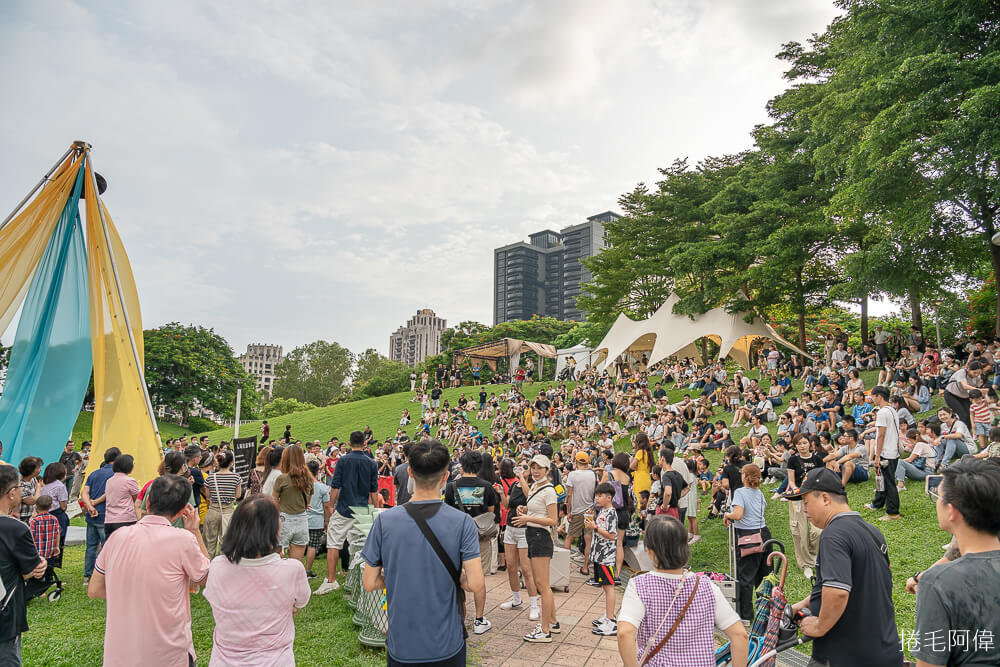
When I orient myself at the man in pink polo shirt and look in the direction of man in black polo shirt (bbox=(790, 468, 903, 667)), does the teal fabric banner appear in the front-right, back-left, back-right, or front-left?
back-left

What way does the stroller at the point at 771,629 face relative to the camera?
to the viewer's left

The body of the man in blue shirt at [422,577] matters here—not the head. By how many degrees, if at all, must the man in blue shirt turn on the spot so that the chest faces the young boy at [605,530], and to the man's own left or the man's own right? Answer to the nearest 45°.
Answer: approximately 45° to the man's own right

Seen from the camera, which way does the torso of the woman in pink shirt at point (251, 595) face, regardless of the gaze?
away from the camera

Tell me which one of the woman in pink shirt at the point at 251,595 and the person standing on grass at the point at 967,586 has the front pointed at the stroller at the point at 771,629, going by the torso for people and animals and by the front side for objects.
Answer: the person standing on grass

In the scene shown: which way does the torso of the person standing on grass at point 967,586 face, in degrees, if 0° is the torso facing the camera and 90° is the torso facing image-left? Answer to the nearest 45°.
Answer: approximately 135°

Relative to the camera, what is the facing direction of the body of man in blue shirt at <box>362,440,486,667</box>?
away from the camera

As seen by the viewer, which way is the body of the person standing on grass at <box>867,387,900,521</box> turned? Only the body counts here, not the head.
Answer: to the viewer's left
